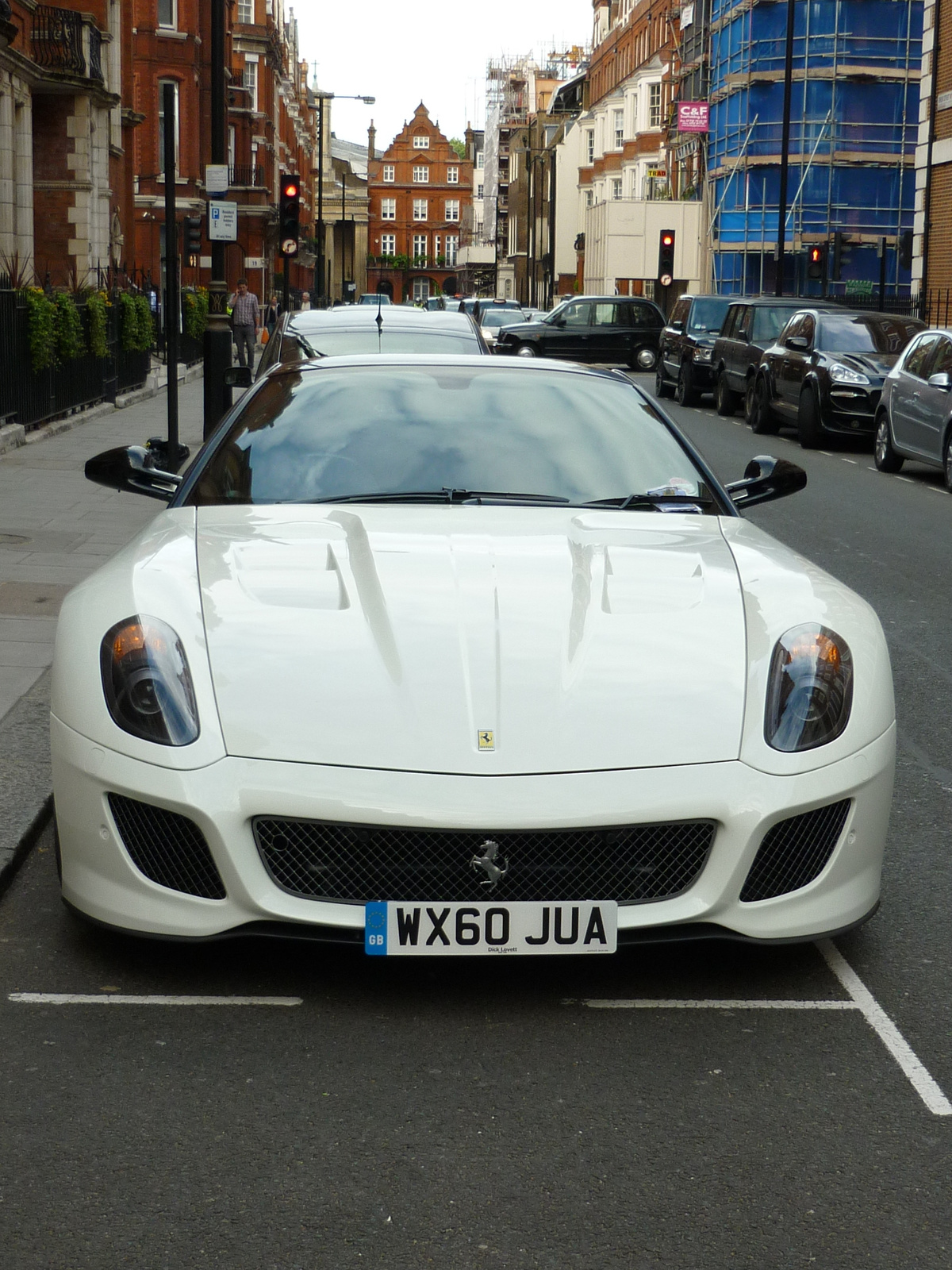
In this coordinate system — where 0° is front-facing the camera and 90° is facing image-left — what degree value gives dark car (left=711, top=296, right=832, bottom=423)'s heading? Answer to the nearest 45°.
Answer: approximately 315°

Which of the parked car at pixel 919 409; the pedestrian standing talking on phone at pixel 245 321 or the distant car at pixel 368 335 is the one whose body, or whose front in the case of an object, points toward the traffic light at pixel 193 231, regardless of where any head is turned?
the pedestrian standing talking on phone

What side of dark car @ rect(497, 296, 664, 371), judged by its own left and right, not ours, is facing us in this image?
left

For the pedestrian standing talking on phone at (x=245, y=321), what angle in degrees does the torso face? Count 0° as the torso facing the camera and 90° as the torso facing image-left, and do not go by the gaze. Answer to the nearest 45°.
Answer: approximately 0°

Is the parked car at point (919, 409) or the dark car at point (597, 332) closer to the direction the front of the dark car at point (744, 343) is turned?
the parked car

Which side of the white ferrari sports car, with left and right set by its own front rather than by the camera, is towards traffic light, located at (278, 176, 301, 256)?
back

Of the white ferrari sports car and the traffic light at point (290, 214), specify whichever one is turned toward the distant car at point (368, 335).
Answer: the traffic light
